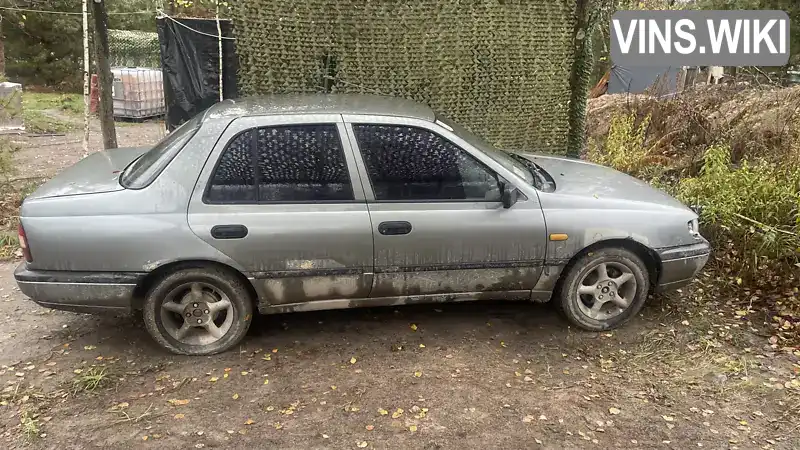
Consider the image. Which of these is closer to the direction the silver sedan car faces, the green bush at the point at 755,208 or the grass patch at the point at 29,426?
the green bush

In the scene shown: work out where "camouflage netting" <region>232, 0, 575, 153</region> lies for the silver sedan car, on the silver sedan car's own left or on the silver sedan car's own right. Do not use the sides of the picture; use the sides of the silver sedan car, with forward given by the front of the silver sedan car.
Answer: on the silver sedan car's own left

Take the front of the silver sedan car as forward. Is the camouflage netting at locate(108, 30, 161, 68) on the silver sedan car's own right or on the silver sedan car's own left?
on the silver sedan car's own left

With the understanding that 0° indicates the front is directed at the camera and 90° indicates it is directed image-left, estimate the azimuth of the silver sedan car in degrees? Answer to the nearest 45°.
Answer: approximately 270°

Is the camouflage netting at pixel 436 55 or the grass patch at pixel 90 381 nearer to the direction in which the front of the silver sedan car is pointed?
the camouflage netting
